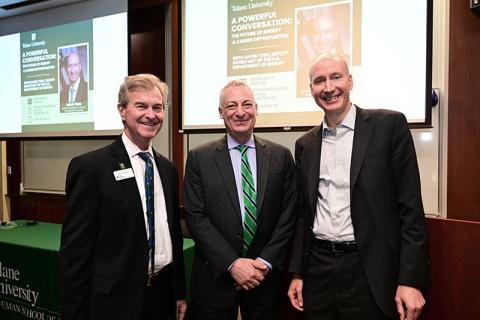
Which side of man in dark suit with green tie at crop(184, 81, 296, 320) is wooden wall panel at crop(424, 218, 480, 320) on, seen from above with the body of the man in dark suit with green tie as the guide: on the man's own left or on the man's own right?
on the man's own left

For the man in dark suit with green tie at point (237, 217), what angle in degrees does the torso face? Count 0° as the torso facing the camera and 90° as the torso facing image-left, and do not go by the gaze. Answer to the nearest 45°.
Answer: approximately 0°

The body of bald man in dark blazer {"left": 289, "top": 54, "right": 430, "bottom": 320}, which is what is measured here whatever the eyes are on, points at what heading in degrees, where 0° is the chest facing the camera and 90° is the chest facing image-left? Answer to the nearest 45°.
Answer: approximately 45°
